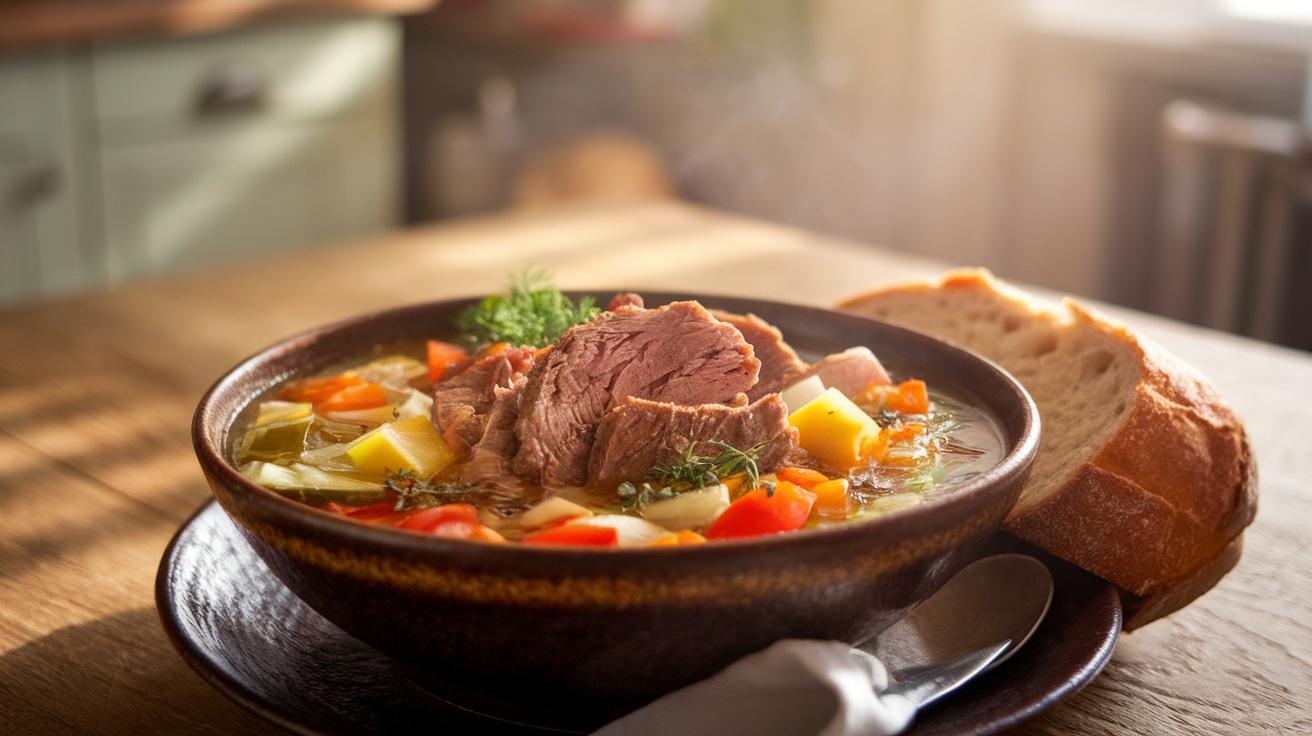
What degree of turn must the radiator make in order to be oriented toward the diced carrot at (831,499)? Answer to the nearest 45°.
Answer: approximately 45° to its left

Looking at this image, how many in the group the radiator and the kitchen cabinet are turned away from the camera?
0

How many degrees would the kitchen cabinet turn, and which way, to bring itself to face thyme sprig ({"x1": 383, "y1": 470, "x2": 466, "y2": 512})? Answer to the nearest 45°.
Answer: approximately 45° to its right

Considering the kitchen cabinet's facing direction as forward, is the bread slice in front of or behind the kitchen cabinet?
in front

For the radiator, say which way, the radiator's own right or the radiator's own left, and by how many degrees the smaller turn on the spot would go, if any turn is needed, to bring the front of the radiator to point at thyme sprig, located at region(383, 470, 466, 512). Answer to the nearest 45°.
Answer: approximately 45° to the radiator's own left

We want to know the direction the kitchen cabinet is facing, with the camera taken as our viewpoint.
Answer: facing the viewer and to the right of the viewer

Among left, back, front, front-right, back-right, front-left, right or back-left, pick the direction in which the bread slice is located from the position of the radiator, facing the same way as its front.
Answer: front-left

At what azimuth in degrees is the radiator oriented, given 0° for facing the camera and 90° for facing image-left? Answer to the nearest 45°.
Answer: approximately 45°

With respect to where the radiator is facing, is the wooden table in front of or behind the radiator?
in front

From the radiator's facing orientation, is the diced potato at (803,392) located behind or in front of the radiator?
in front
